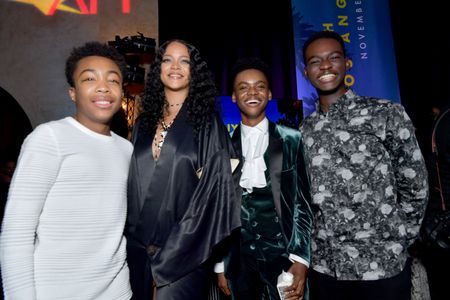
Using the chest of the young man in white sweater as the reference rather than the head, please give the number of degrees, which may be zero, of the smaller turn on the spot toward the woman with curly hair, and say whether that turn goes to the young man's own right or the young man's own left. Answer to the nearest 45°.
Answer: approximately 45° to the young man's own left

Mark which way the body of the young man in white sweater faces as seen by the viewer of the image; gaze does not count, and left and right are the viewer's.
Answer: facing the viewer and to the right of the viewer

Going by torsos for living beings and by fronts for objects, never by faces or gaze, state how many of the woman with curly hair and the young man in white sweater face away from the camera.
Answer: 0

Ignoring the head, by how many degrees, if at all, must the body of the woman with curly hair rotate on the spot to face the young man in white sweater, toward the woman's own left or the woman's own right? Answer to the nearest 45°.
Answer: approximately 45° to the woman's own right

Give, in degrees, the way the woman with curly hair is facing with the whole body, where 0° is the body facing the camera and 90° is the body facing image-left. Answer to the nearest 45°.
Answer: approximately 45°
